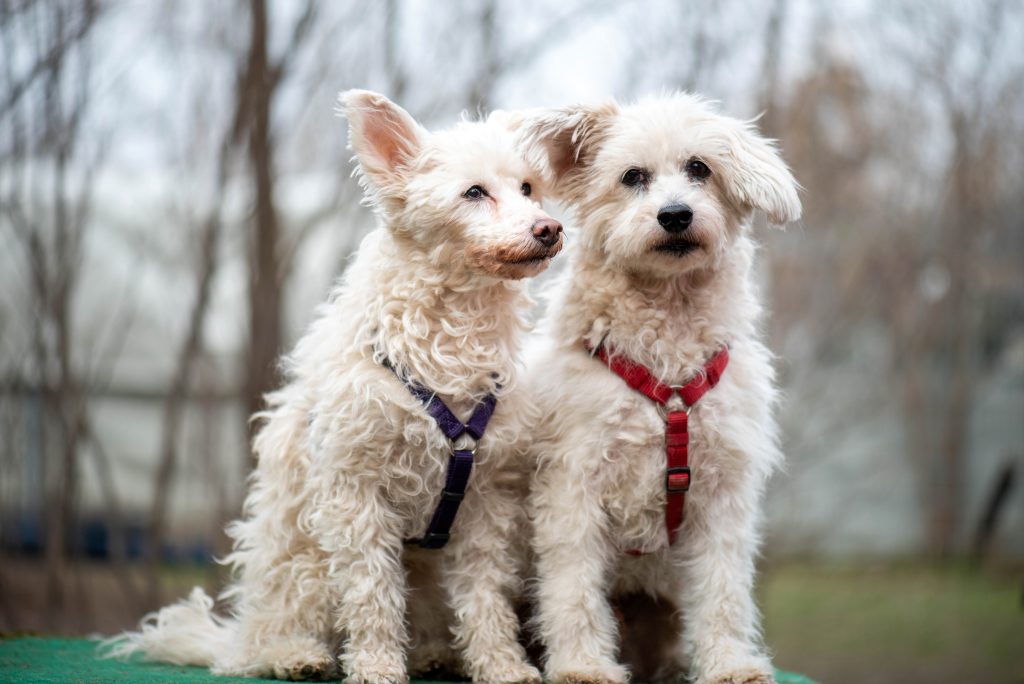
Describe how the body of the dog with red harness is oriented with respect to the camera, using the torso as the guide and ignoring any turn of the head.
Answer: toward the camera

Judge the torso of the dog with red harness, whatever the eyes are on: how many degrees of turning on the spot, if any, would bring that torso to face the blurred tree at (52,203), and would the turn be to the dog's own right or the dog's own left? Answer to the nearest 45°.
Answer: approximately 135° to the dog's own right

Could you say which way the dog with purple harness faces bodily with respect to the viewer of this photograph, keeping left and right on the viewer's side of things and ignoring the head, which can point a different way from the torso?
facing the viewer and to the right of the viewer

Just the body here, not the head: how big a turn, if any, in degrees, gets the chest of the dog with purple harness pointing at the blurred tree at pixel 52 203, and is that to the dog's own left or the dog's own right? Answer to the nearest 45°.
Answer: approximately 180°
